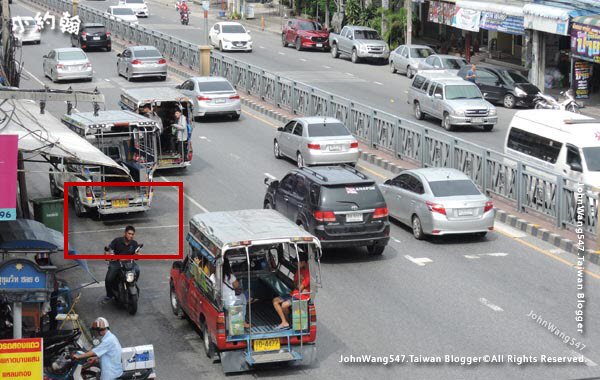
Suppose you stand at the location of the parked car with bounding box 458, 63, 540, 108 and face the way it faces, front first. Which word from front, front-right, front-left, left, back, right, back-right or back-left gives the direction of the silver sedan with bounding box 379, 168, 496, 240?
front-right

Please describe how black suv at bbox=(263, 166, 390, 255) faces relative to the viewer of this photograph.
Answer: facing away from the viewer and to the left of the viewer

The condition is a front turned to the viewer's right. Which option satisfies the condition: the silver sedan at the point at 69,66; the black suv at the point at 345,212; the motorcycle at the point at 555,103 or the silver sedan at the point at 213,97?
the motorcycle

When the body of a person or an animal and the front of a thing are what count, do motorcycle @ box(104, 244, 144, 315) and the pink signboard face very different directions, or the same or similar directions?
same or similar directions

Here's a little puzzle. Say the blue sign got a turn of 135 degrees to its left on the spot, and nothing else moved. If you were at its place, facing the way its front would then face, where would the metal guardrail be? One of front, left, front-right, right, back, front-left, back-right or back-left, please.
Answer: front

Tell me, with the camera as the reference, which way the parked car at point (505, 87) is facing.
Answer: facing the viewer and to the right of the viewer

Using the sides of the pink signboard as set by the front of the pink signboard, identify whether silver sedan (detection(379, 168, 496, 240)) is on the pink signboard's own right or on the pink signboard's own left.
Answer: on the pink signboard's own left

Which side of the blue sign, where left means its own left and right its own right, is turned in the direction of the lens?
front

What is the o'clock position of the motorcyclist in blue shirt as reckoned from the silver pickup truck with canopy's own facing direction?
The motorcyclist in blue shirt is roughly at 2 o'clock from the silver pickup truck with canopy.

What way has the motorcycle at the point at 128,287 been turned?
toward the camera

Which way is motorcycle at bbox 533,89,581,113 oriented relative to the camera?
to the viewer's right

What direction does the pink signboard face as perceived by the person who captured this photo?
facing the viewer

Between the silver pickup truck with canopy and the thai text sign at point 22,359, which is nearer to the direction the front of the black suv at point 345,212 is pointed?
the silver pickup truck with canopy

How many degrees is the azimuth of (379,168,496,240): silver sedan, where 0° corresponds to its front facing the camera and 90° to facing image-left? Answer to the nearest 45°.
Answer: approximately 135°

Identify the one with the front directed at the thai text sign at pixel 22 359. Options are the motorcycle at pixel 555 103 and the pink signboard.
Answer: the pink signboard

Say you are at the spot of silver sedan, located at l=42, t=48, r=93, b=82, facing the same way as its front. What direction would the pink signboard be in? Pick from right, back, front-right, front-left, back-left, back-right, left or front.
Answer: back-left

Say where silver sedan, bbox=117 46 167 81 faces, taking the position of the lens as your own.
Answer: facing away from the viewer and to the left of the viewer
